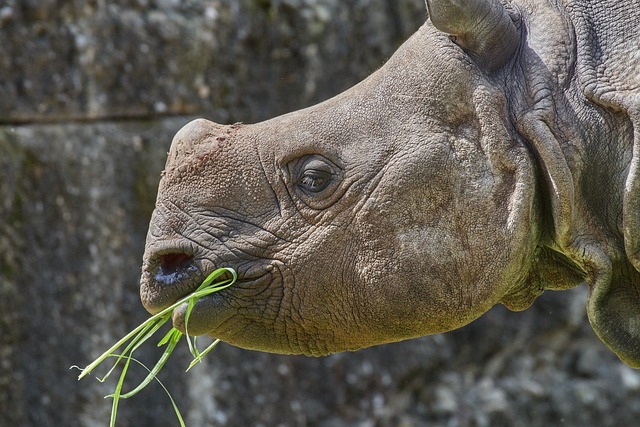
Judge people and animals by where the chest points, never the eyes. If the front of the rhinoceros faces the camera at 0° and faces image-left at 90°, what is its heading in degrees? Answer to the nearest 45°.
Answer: approximately 90°
